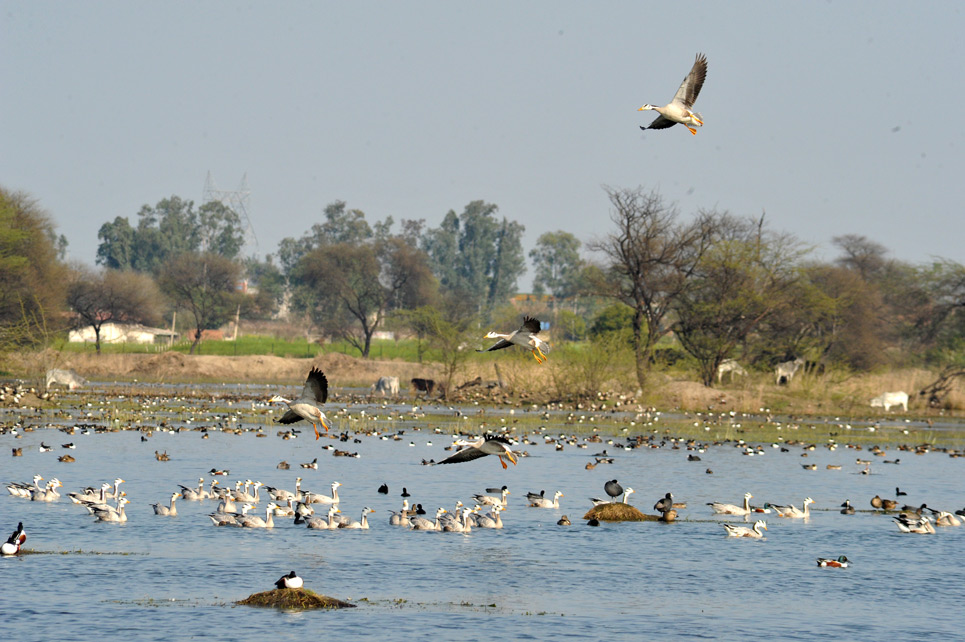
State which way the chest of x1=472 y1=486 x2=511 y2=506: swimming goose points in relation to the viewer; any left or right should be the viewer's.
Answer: facing to the right of the viewer

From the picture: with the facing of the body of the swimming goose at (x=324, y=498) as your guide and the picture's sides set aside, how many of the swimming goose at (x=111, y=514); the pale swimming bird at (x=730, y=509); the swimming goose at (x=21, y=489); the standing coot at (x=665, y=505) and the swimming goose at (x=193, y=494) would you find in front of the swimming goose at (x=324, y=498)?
2

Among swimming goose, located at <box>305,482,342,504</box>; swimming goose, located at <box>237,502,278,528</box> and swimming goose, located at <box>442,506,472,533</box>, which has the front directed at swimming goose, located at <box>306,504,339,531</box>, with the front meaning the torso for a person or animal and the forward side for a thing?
swimming goose, located at <box>237,502,278,528</box>

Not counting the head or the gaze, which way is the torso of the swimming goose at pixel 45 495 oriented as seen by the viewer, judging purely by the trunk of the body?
to the viewer's right

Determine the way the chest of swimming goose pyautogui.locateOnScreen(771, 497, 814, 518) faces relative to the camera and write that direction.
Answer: to the viewer's right

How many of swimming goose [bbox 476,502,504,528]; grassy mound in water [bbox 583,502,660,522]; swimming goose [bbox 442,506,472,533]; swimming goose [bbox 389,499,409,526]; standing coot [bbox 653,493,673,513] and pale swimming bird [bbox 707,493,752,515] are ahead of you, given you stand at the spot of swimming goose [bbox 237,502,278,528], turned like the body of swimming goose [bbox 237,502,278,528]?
6

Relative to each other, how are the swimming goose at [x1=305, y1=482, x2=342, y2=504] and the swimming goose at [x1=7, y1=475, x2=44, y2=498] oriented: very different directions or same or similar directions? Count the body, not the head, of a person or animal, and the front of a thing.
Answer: same or similar directions

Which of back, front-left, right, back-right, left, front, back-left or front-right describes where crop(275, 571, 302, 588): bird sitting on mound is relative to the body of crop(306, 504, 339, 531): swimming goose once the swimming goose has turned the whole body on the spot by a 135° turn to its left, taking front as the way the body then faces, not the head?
back-left

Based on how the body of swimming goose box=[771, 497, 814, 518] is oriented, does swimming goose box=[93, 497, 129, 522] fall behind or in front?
behind

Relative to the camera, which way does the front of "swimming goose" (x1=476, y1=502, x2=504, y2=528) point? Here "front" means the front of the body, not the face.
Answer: to the viewer's right

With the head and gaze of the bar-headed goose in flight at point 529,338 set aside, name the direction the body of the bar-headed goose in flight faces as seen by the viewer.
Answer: to the viewer's left
